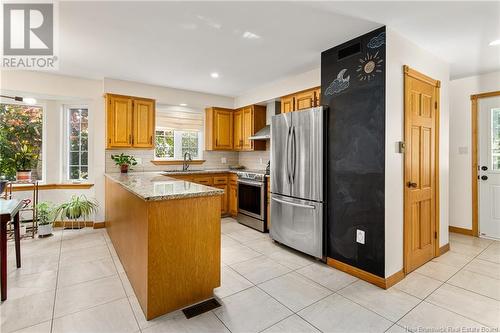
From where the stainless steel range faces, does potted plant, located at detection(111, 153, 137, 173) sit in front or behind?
in front

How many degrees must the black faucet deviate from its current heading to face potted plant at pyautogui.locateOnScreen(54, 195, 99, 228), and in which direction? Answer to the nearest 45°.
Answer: approximately 90° to its right

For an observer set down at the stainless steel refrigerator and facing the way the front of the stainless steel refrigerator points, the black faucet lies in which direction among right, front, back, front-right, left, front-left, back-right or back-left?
right

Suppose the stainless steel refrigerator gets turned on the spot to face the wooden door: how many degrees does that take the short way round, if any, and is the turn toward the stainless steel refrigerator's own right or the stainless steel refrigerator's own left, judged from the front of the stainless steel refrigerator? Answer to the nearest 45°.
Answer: approximately 135° to the stainless steel refrigerator's own left

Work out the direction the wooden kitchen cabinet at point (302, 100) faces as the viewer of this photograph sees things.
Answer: facing the viewer and to the left of the viewer

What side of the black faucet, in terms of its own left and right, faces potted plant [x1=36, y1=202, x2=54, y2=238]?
right

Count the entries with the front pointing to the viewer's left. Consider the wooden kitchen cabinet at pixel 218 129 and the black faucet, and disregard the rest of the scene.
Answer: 0

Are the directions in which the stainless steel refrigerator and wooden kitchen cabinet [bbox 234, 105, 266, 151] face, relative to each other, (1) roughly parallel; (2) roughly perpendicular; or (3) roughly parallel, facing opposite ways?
roughly parallel

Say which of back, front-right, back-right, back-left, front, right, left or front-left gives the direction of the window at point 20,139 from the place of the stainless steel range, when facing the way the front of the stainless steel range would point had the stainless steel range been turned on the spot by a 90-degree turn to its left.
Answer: back-right

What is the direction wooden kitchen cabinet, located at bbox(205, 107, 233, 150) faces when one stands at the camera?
facing the viewer and to the right of the viewer

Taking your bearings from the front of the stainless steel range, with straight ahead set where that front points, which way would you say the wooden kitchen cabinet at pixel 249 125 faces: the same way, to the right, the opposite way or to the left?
the same way

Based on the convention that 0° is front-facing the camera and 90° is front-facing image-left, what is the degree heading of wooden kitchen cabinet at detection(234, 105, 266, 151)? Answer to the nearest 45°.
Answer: approximately 45°
